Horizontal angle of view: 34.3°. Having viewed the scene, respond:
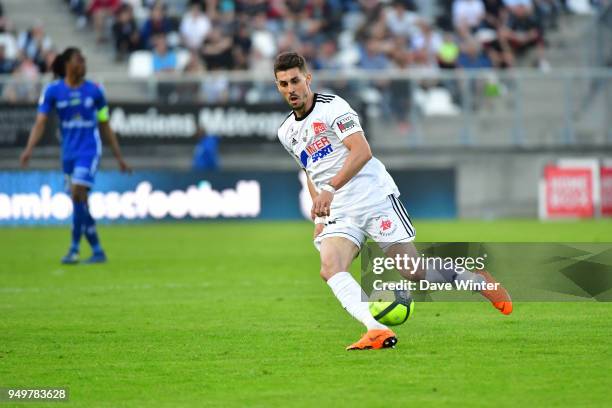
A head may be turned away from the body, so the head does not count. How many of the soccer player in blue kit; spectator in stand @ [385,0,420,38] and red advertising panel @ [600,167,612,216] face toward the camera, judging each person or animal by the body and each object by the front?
3

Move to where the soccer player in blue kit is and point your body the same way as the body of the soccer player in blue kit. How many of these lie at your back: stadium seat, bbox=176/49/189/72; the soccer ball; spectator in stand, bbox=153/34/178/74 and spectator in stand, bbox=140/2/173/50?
3

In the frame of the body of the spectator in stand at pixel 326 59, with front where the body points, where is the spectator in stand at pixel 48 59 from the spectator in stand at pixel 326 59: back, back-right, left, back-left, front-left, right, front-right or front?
right

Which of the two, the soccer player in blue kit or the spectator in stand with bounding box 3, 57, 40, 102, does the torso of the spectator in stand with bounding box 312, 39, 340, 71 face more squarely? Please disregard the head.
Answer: the soccer player in blue kit

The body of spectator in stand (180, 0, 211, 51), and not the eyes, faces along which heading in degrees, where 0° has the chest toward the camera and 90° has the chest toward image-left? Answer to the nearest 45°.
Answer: approximately 0°

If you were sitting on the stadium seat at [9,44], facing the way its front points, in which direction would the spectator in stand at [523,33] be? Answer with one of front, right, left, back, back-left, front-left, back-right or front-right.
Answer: left

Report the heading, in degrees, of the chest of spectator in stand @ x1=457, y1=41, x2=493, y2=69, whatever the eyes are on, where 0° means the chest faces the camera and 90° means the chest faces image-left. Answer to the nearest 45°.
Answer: approximately 0°

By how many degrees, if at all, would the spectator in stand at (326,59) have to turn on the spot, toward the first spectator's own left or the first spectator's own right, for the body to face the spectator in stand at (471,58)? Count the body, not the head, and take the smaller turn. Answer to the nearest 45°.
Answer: approximately 90° to the first spectator's own left

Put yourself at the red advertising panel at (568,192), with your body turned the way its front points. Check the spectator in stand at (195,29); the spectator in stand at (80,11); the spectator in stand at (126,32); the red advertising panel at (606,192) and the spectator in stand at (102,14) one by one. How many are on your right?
4
